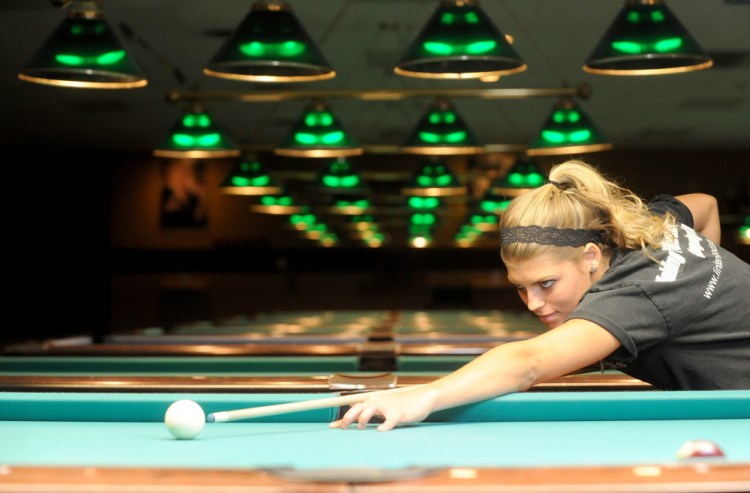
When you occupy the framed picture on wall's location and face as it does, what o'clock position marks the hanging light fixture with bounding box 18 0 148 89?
The hanging light fixture is roughly at 12 o'clock from the framed picture on wall.

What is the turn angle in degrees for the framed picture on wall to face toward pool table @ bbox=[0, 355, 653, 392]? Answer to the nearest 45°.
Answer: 0° — it already faces it

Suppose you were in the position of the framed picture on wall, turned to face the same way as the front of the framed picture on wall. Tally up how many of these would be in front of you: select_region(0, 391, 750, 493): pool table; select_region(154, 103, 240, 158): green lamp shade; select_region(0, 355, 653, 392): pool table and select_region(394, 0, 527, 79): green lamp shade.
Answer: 4

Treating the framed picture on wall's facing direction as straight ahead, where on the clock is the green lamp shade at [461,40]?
The green lamp shade is roughly at 12 o'clock from the framed picture on wall.

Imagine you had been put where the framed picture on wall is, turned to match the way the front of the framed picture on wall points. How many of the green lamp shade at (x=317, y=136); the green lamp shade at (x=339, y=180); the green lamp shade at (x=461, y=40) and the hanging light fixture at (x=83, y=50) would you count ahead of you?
4

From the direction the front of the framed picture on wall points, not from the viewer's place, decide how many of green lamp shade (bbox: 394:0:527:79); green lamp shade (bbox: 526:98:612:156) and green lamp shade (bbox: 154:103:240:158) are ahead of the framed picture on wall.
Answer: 3

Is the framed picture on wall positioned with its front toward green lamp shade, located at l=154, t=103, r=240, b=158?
yes

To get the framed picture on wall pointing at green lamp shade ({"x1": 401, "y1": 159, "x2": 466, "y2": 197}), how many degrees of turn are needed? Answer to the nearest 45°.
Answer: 0° — it already faces it

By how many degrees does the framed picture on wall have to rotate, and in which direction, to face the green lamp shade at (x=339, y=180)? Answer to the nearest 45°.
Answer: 0° — it already faces it

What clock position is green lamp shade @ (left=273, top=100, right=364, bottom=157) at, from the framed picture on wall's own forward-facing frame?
The green lamp shade is roughly at 12 o'clock from the framed picture on wall.

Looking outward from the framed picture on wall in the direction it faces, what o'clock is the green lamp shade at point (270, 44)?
The green lamp shade is roughly at 12 o'clock from the framed picture on wall.

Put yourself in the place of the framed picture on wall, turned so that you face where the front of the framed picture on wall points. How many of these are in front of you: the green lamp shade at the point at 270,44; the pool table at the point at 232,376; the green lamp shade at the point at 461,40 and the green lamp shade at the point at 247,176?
4

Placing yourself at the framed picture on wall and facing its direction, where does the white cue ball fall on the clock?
The white cue ball is roughly at 12 o'clock from the framed picture on wall.
